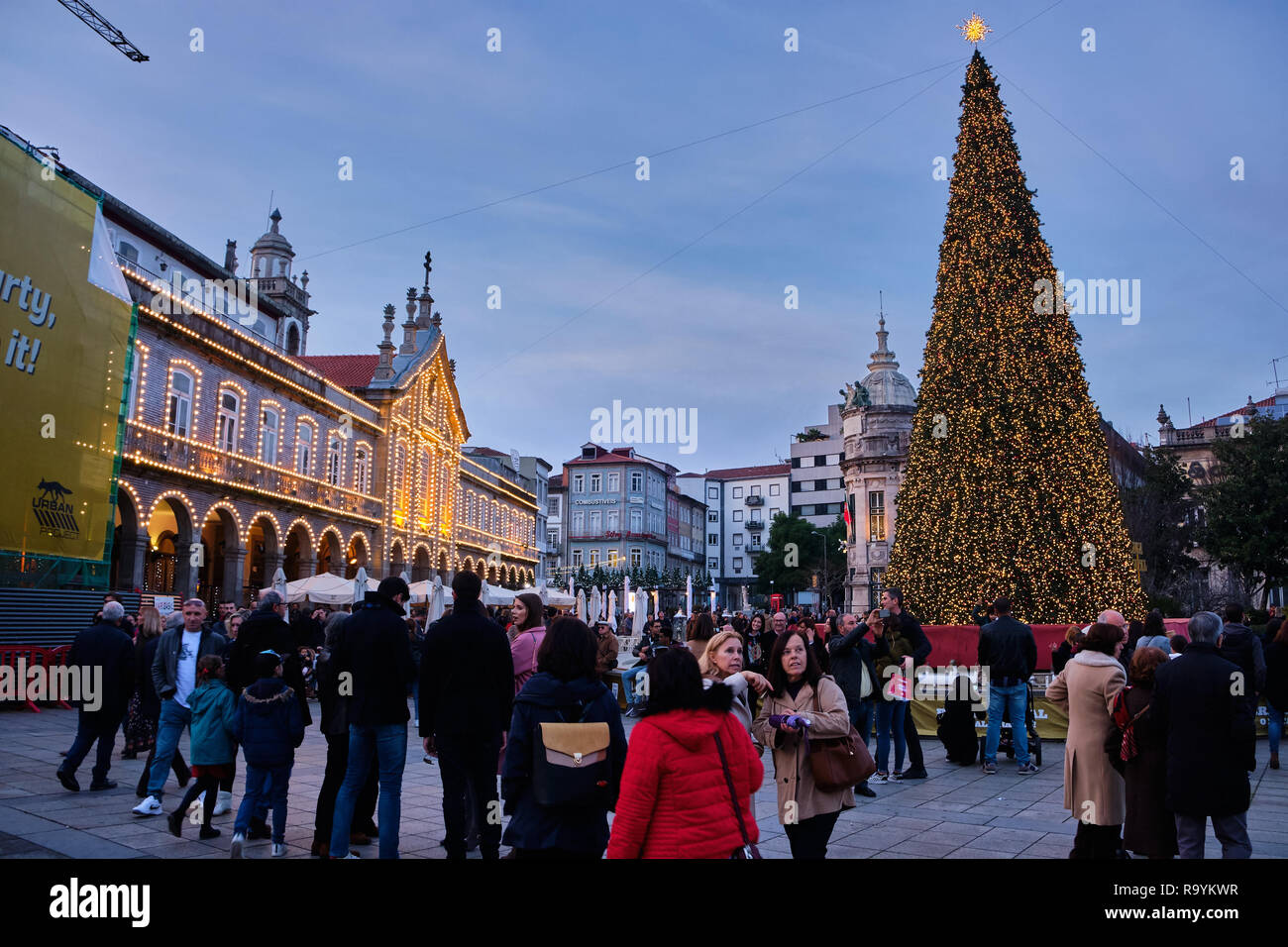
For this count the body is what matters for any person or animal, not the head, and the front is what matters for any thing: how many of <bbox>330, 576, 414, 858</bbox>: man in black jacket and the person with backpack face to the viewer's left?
0

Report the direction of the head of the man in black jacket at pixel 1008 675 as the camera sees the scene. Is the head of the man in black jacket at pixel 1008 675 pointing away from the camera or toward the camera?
away from the camera

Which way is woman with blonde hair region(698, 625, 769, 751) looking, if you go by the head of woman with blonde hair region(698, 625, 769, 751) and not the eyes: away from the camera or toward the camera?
toward the camera

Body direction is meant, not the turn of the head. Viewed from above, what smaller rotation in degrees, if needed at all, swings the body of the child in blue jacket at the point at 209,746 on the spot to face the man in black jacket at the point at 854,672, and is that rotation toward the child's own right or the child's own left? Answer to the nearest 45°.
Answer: approximately 45° to the child's own right

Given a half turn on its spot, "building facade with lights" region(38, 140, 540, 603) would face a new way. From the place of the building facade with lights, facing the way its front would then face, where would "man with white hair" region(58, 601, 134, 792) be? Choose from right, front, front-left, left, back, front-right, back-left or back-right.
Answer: back-left

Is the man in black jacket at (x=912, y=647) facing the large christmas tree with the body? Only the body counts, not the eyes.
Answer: no

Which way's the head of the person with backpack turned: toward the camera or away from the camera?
away from the camera

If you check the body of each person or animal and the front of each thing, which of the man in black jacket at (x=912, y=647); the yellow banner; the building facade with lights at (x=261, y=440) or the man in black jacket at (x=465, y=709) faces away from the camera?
the man in black jacket at (x=465, y=709)

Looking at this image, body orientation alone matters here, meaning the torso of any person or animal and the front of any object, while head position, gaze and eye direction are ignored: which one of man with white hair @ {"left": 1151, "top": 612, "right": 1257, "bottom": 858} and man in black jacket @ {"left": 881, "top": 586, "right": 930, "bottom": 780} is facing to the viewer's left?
the man in black jacket

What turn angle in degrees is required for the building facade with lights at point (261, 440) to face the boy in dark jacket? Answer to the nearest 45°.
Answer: approximately 45° to its right

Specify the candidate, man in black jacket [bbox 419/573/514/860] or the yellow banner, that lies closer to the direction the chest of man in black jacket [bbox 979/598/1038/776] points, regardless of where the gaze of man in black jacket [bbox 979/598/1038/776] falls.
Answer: the yellow banner

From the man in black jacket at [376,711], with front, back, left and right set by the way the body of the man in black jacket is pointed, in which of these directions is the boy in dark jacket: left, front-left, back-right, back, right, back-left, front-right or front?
left

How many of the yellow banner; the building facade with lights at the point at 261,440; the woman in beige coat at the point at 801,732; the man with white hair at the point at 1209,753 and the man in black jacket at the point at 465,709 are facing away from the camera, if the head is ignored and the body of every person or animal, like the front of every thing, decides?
2

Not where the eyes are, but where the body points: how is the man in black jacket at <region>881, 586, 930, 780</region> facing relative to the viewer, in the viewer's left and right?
facing to the left of the viewer

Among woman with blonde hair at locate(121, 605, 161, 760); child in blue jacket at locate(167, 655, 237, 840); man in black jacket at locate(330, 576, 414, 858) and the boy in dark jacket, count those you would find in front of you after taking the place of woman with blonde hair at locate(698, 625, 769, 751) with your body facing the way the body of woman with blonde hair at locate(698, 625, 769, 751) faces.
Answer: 0

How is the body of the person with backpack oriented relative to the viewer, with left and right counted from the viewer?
facing away from the viewer

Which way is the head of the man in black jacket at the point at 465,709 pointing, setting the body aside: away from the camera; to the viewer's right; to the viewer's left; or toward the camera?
away from the camera

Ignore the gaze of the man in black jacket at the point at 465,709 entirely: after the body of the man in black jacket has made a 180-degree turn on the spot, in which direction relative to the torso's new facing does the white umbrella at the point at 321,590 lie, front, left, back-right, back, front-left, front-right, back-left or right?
back

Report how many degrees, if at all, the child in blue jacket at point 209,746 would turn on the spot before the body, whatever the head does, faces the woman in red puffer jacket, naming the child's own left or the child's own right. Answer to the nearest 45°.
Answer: approximately 135° to the child's own right

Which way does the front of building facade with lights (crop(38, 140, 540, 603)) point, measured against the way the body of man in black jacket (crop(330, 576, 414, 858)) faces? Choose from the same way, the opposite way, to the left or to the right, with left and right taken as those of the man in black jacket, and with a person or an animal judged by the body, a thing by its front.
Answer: to the right

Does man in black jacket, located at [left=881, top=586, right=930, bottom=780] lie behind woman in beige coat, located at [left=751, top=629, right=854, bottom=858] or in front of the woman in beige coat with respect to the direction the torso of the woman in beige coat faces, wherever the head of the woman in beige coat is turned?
behind
